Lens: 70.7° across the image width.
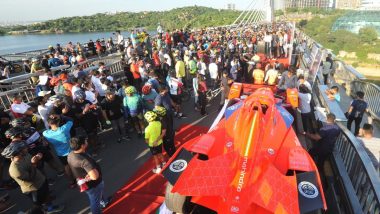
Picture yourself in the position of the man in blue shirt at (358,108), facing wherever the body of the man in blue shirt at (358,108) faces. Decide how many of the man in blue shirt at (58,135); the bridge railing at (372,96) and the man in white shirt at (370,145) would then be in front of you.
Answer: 1

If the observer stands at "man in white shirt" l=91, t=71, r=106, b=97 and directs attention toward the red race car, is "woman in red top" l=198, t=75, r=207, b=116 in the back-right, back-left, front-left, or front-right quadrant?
front-left

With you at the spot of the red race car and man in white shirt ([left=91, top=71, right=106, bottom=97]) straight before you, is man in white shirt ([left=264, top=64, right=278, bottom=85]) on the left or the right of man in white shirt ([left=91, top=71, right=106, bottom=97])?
right

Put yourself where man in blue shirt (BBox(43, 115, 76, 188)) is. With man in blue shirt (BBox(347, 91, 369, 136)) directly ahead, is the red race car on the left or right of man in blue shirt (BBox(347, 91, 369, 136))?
right

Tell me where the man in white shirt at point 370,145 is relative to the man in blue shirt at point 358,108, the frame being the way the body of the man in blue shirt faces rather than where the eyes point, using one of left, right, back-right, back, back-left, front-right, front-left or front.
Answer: back
